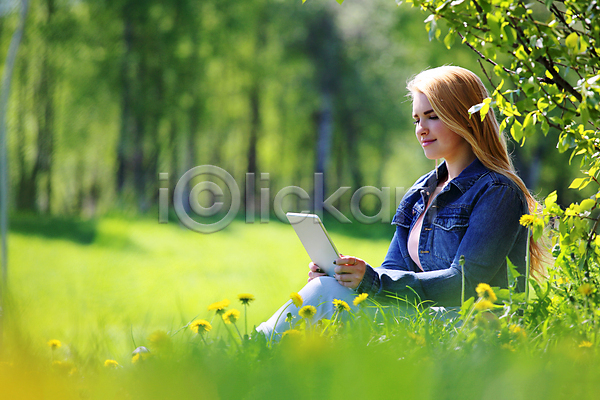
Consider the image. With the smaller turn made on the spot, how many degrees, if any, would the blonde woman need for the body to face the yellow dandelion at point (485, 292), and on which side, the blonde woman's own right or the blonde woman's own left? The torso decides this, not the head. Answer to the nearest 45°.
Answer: approximately 45° to the blonde woman's own left

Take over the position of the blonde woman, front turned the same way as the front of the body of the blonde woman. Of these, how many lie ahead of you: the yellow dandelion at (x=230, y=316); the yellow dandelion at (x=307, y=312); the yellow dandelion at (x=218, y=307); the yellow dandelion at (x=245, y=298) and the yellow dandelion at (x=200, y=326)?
5

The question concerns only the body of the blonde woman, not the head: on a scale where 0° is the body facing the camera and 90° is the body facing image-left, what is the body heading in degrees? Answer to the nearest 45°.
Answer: approximately 45°

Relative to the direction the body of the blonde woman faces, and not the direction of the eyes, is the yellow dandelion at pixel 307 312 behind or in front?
in front

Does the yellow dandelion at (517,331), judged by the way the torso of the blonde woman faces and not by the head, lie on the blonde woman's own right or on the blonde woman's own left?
on the blonde woman's own left

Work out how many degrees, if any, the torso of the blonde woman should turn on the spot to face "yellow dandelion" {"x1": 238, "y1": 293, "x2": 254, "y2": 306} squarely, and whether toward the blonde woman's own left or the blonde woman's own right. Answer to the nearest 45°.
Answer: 0° — they already face it

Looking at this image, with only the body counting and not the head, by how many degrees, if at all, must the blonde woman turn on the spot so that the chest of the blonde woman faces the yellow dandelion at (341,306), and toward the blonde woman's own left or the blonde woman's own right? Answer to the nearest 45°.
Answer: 0° — they already face it

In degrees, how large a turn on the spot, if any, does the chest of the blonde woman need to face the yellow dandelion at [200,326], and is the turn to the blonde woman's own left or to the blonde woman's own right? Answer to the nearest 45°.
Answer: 0° — they already face it

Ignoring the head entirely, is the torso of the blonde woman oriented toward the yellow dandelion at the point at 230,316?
yes
